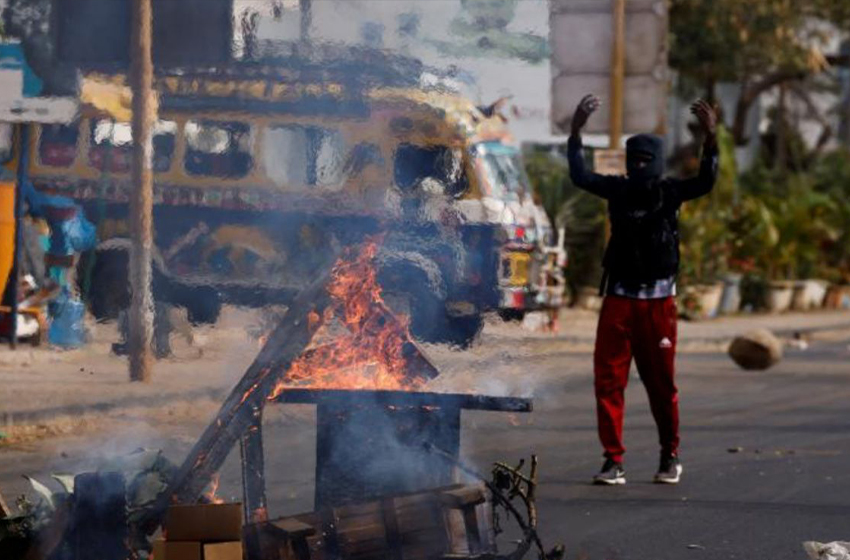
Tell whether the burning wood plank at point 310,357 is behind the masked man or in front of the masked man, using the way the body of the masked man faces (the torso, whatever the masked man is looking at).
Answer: in front

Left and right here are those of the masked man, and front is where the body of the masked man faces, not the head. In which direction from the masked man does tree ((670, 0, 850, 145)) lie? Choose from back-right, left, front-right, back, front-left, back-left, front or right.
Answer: back

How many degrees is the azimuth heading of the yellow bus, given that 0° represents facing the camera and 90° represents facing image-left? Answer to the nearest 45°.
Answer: approximately 315°

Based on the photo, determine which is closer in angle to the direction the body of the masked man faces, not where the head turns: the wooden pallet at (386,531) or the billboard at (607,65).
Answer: the wooden pallet

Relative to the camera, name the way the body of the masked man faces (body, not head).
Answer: toward the camera
